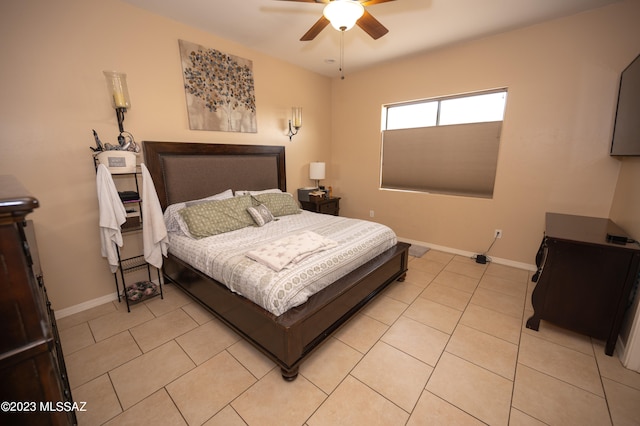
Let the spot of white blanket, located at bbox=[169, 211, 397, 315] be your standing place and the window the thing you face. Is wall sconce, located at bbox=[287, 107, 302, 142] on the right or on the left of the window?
left

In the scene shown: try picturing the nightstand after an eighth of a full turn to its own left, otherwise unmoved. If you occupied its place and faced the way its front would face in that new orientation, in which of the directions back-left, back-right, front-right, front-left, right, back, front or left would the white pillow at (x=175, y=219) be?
back-right

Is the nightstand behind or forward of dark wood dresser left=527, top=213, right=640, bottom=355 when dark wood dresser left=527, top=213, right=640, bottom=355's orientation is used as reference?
forward

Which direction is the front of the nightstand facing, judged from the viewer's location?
facing the viewer and to the right of the viewer

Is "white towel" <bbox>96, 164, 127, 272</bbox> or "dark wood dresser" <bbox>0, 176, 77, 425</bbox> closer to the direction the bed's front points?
the dark wood dresser

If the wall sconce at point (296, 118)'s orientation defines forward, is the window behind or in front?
in front

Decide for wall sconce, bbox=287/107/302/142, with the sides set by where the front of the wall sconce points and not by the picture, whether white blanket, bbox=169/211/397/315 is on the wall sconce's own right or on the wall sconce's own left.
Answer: on the wall sconce's own right

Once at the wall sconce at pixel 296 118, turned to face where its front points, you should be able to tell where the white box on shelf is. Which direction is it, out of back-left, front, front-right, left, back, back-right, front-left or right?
right

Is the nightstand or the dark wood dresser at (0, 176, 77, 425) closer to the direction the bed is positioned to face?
the dark wood dresser

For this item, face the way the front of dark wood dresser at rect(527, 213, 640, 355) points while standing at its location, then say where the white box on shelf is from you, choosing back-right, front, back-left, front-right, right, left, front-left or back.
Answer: front-left

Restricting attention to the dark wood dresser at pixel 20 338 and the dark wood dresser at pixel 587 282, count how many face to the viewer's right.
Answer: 1

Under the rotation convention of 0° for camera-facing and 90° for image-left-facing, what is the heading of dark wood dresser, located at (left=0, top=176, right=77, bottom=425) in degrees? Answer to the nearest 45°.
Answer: approximately 270°

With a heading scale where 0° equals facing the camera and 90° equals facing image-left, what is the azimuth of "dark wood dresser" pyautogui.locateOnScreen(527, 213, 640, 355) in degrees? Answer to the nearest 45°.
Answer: approximately 90°
